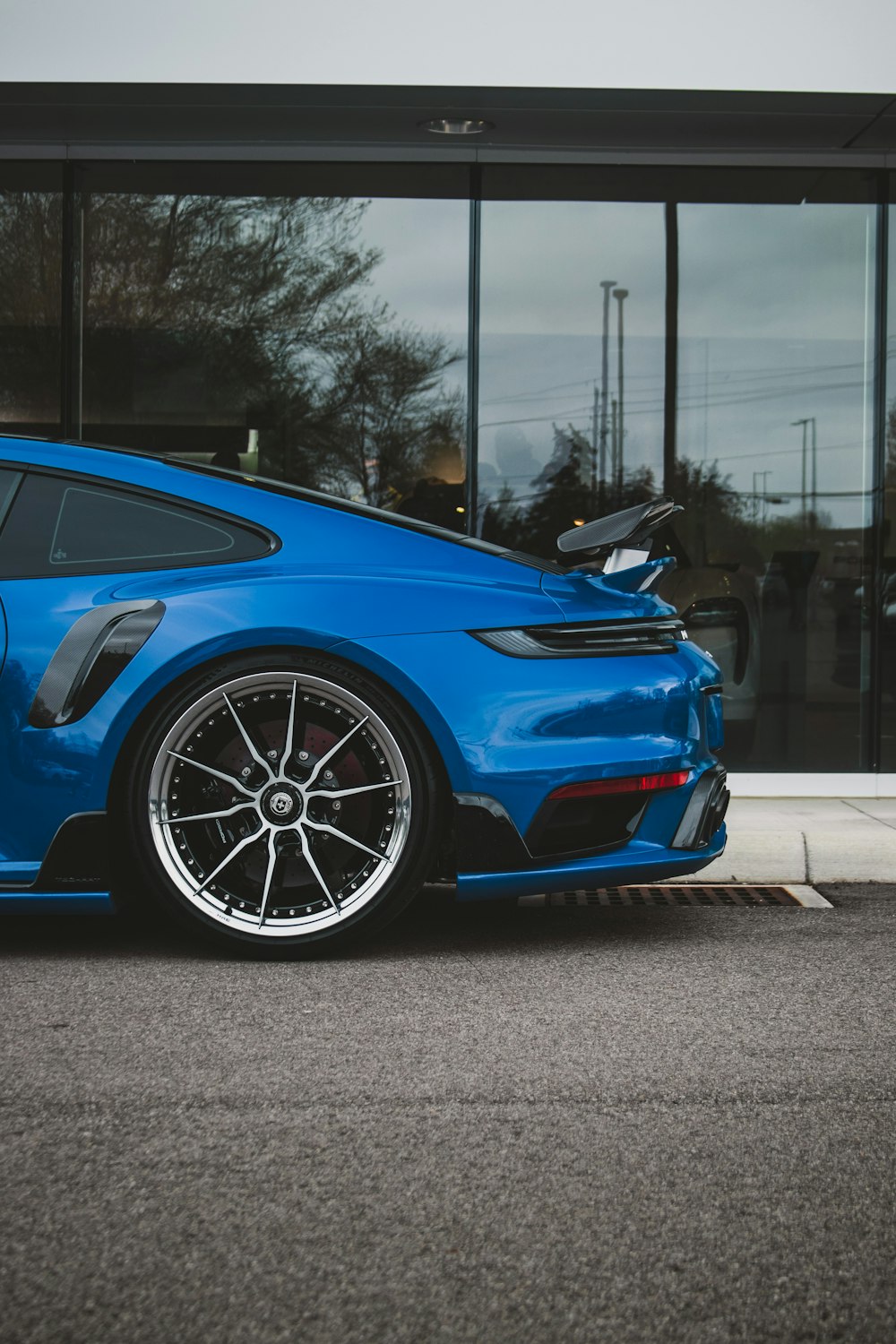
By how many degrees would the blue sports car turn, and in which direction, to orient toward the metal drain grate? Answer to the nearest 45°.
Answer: approximately 135° to its right

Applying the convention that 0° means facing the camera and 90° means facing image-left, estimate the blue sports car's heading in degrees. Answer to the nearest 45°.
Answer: approximately 90°
